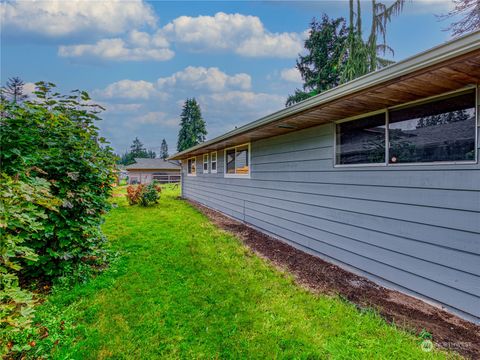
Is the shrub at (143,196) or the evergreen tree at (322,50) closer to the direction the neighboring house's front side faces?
the shrub

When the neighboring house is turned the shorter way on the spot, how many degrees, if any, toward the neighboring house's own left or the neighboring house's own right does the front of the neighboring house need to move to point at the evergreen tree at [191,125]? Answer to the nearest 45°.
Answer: approximately 135° to the neighboring house's own left

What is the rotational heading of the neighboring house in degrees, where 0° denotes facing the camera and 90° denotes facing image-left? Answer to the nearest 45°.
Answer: approximately 0°

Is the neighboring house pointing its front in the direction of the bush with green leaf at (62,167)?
yes
